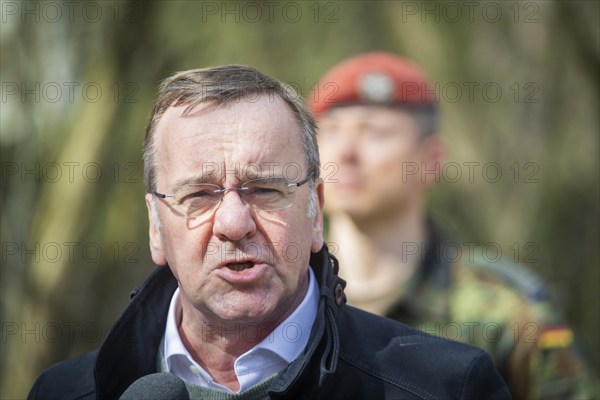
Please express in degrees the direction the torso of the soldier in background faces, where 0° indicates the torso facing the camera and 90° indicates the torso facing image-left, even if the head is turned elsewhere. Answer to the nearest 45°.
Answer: approximately 45°

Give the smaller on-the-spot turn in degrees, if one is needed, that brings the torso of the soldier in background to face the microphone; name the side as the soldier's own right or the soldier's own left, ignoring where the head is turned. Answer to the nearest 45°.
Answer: approximately 45° to the soldier's own left
